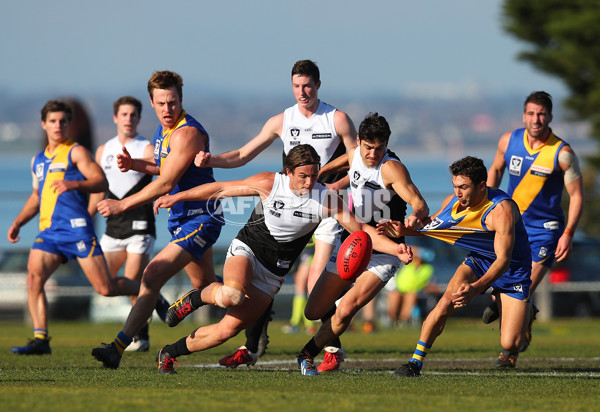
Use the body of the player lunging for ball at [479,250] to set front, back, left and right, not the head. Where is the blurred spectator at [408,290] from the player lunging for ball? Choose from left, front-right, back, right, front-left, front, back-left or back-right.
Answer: back-right

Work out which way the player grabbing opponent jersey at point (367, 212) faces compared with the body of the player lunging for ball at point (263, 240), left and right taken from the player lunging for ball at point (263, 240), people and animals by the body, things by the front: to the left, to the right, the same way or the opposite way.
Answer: to the right

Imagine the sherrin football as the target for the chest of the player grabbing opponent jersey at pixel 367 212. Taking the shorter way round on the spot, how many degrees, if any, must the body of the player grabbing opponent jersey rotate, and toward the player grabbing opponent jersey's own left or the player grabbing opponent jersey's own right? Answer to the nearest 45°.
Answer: approximately 45° to the player grabbing opponent jersey's own left

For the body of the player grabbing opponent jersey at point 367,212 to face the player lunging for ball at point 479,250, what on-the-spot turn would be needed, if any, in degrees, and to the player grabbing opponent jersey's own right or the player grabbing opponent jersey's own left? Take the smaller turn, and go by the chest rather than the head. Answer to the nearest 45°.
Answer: approximately 135° to the player grabbing opponent jersey's own left

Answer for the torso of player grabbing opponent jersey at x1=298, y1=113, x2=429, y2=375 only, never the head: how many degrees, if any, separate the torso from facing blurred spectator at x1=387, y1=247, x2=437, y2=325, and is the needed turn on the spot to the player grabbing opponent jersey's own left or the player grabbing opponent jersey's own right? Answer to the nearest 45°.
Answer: approximately 135° to the player grabbing opponent jersey's own right

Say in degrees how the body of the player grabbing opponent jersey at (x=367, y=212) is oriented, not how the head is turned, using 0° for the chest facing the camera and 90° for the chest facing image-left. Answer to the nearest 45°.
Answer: approximately 45°

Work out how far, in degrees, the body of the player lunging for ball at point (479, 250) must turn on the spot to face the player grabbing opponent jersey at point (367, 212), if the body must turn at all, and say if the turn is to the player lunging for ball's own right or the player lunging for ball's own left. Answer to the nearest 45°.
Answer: approximately 45° to the player lunging for ball's own right

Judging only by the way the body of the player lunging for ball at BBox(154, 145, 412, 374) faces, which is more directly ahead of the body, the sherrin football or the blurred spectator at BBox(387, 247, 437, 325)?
the sherrin football

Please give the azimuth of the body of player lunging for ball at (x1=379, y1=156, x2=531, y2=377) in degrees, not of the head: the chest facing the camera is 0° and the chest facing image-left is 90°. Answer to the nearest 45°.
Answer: approximately 45°

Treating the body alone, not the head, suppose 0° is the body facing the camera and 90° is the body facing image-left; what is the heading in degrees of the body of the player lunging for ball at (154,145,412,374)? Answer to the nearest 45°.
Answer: approximately 315°
